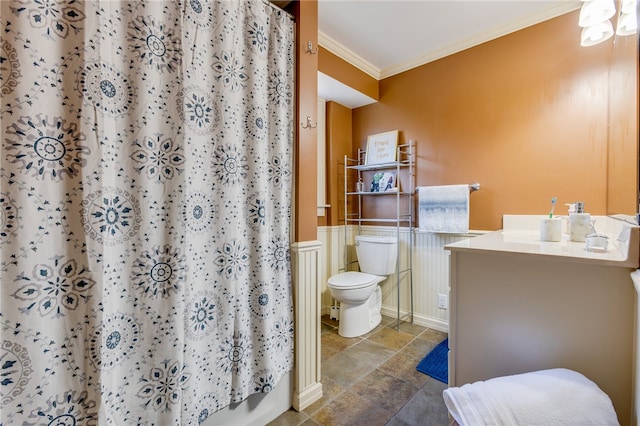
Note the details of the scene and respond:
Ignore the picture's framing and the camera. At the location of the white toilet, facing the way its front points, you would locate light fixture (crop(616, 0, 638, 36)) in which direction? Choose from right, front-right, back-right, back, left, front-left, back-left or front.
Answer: left

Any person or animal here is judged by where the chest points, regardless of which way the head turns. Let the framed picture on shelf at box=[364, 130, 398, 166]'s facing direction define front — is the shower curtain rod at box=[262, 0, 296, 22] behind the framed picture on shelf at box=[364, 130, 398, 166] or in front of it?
in front

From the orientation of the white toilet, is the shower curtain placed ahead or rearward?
ahead

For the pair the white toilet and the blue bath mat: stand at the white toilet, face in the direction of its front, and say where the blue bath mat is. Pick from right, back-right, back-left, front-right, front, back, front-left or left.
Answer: left

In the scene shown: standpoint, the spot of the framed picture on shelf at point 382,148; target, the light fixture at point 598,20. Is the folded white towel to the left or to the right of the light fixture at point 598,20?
right

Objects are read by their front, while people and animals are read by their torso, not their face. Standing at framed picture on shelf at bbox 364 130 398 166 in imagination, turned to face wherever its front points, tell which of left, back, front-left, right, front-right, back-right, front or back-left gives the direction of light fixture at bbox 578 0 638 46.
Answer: left

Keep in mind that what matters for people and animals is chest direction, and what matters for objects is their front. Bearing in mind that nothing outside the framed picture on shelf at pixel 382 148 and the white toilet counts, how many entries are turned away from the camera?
0

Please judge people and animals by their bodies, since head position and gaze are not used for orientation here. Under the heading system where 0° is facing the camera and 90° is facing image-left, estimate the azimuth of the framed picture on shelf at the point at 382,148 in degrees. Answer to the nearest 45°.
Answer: approximately 45°

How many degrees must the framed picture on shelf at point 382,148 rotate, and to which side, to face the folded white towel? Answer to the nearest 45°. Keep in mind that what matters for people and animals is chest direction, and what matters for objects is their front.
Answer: approximately 45° to its left

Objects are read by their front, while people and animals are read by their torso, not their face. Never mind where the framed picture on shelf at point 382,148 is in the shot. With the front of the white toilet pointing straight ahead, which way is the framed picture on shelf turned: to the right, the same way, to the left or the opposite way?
the same way

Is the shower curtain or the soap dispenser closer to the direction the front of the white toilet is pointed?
the shower curtain

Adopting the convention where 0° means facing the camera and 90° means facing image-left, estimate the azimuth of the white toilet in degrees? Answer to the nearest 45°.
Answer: approximately 45°

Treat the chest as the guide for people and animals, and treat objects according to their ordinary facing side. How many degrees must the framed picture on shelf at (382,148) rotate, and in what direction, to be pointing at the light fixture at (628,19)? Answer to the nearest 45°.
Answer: approximately 90° to its left
